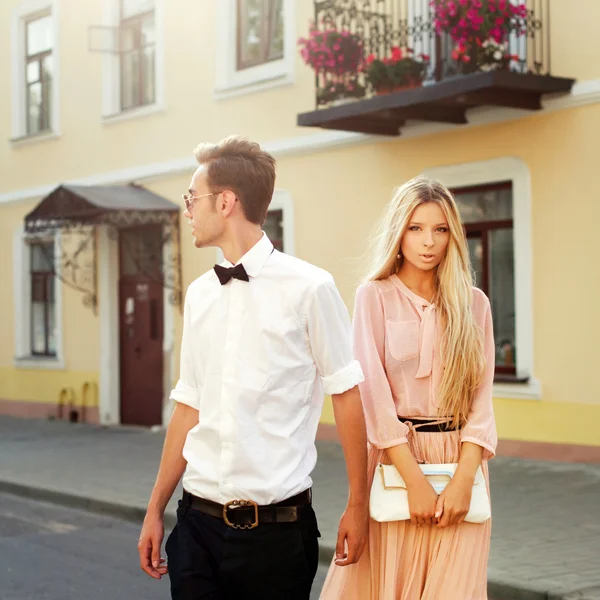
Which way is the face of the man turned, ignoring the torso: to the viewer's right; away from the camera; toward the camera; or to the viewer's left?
to the viewer's left

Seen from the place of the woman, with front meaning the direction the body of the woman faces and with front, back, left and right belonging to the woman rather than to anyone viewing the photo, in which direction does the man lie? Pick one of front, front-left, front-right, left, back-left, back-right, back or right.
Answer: front-right

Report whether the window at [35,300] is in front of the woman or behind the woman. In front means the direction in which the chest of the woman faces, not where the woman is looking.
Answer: behind

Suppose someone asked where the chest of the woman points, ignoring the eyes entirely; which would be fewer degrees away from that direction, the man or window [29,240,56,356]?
the man

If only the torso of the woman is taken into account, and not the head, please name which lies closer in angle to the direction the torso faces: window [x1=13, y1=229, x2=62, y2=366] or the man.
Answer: the man

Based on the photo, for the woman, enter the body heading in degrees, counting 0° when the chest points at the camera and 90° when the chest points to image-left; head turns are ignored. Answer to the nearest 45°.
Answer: approximately 0°

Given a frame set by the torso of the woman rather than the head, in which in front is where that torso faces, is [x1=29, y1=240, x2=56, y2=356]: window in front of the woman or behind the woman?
behind
